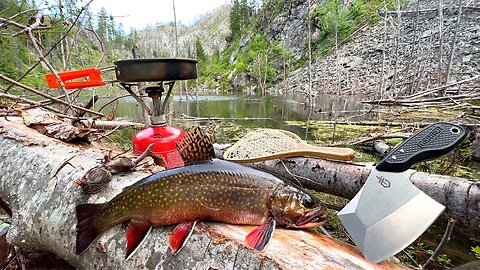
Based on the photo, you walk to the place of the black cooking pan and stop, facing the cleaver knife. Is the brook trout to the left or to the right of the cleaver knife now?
right

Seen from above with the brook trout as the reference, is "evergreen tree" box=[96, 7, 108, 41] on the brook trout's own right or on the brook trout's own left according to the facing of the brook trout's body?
on the brook trout's own left

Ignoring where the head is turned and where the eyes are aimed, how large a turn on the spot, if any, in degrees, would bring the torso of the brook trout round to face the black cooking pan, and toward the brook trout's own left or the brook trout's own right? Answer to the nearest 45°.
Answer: approximately 90° to the brook trout's own left

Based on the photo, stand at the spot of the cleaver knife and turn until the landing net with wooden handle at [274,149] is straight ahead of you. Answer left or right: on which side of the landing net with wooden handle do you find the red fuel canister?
left

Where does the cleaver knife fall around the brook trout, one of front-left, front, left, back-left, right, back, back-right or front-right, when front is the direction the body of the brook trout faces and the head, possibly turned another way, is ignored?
front

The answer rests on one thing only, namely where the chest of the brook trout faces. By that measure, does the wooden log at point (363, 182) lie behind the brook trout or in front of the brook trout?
in front

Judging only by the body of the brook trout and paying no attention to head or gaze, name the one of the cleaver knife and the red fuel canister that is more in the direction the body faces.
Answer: the cleaver knife

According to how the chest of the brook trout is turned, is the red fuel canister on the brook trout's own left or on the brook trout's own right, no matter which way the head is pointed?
on the brook trout's own left

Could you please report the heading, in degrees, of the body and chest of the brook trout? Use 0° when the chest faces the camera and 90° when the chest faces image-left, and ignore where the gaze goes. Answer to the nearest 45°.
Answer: approximately 270°

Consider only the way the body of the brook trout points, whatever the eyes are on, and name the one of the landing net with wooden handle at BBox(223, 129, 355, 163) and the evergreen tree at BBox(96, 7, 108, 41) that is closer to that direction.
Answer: the landing net with wooden handle
